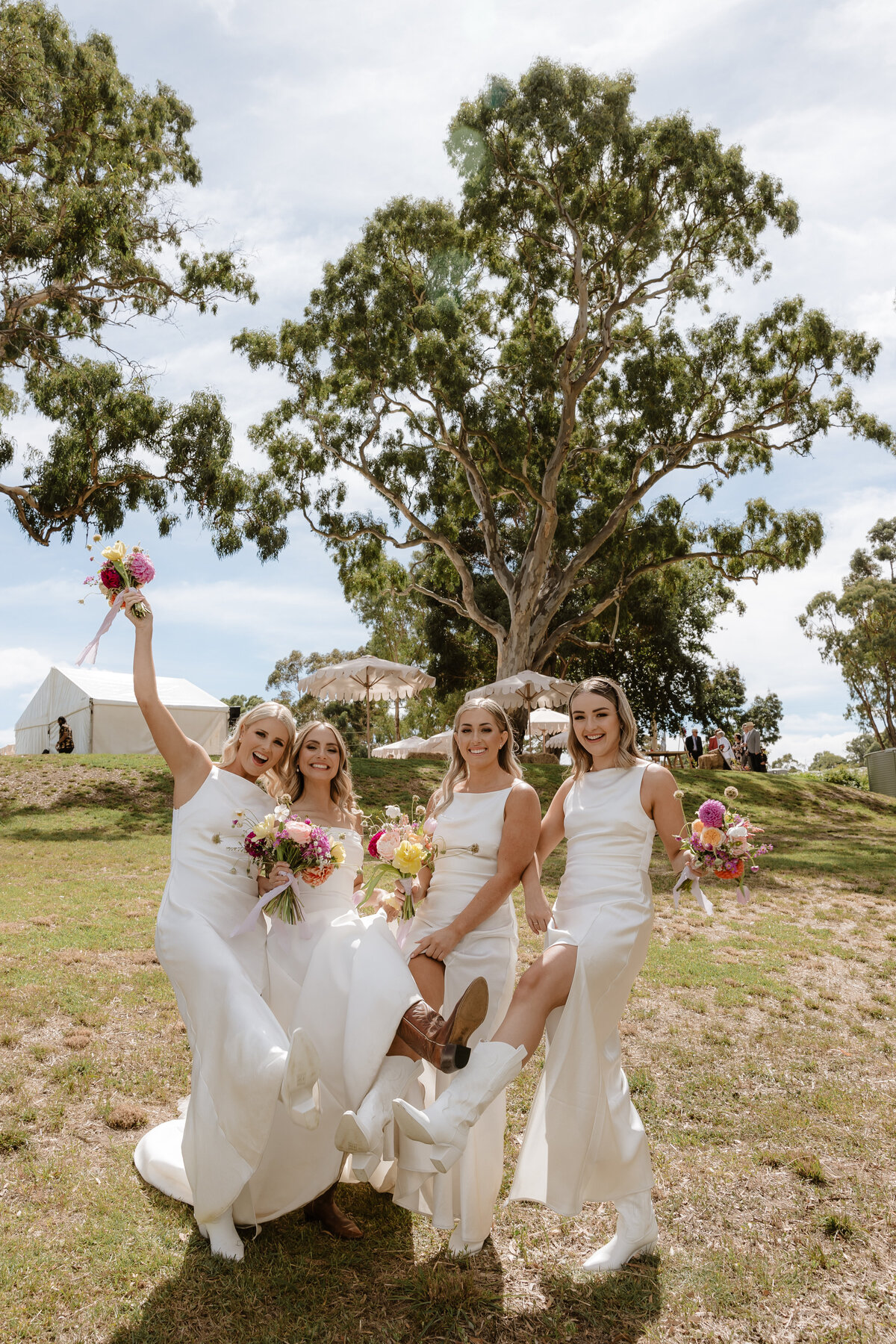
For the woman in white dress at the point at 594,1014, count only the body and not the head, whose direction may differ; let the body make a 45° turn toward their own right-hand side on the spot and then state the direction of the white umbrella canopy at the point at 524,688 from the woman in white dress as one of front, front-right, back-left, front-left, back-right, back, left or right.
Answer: right

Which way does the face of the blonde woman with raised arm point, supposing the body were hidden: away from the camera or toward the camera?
toward the camera

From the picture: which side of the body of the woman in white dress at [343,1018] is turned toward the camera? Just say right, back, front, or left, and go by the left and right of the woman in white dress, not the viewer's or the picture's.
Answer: front

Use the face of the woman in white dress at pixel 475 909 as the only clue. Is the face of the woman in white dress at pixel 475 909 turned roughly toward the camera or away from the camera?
toward the camera

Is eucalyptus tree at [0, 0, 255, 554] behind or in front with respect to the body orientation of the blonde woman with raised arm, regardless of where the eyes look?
behind

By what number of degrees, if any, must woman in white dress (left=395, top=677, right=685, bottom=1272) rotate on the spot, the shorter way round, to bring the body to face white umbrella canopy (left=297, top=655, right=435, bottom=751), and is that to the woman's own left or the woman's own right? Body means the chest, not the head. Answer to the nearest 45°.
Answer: approximately 135° to the woman's own right

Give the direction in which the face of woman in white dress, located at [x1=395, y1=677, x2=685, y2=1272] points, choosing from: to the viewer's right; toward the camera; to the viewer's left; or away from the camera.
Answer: toward the camera

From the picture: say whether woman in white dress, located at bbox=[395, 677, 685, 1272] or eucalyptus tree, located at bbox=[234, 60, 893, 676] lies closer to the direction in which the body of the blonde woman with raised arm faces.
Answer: the woman in white dress

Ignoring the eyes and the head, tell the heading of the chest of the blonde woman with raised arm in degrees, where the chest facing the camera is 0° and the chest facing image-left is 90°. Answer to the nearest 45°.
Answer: approximately 315°

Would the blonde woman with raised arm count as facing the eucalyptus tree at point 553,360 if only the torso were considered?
no

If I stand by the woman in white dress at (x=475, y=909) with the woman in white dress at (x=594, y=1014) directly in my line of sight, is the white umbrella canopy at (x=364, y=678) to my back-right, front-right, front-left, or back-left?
back-left

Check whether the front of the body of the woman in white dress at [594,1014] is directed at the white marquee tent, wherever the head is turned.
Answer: no

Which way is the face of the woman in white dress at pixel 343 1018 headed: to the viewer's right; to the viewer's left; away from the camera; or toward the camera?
toward the camera
